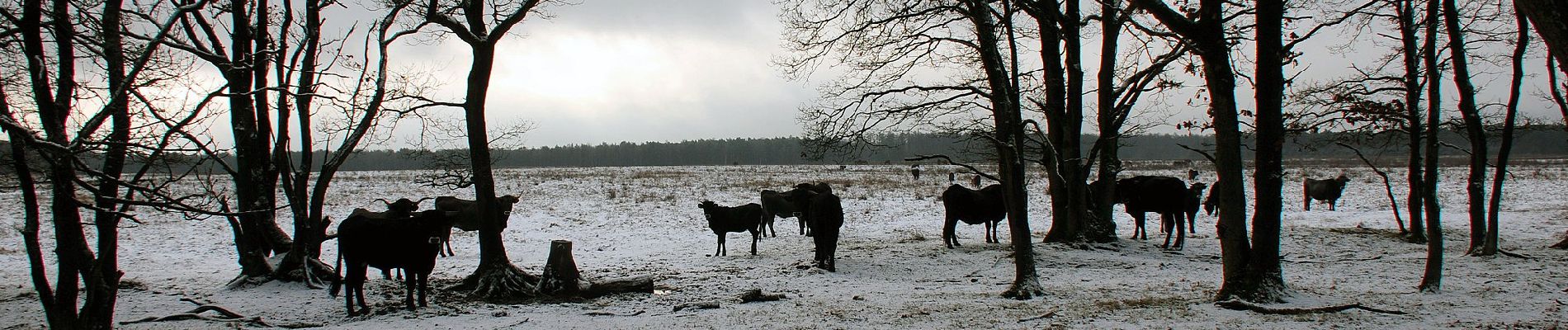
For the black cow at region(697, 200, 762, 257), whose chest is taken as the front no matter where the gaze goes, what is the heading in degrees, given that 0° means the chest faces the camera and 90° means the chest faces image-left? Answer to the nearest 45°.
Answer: approximately 90°

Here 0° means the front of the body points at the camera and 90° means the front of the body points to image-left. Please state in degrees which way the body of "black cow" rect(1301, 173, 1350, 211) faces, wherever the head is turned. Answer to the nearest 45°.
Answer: approximately 270°

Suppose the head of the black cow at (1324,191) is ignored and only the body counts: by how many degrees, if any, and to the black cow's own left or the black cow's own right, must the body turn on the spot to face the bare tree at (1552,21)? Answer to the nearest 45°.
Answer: approximately 90° to the black cow's own right

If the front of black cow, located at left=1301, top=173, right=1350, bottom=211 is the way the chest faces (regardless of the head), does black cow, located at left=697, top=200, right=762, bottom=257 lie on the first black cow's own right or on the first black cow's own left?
on the first black cow's own right

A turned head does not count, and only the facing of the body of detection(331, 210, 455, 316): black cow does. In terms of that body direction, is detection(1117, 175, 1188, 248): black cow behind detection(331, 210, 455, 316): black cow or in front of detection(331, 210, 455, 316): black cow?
in front

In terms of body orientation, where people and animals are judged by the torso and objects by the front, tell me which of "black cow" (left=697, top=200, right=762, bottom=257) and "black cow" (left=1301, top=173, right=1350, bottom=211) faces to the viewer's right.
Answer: "black cow" (left=1301, top=173, right=1350, bottom=211)
